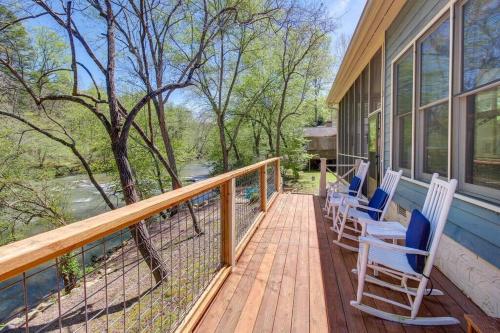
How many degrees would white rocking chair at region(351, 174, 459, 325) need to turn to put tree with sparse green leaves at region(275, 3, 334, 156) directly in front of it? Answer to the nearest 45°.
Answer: approximately 90° to its right

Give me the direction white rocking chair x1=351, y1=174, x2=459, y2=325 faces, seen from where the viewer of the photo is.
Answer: facing to the left of the viewer

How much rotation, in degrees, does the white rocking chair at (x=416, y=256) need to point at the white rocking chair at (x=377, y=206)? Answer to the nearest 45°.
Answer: approximately 90° to its right

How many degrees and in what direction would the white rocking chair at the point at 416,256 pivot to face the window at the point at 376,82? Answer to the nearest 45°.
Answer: approximately 90° to its right

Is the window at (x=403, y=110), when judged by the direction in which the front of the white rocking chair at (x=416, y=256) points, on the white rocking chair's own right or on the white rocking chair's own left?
on the white rocking chair's own right
